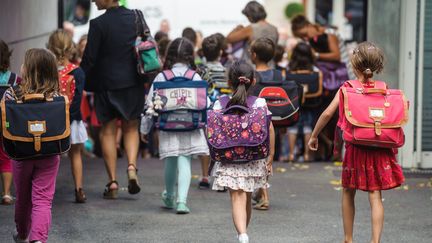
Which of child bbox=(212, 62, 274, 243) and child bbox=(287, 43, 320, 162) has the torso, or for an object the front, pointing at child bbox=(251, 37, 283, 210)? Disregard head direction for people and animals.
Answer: child bbox=(212, 62, 274, 243)

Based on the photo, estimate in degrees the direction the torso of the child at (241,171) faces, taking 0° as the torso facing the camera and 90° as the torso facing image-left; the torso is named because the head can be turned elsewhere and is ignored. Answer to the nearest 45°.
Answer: approximately 180°

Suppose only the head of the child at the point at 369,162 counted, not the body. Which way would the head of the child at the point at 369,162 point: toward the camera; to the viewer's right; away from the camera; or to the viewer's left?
away from the camera

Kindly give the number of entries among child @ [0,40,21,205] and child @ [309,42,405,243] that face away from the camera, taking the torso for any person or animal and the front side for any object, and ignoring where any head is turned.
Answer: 2

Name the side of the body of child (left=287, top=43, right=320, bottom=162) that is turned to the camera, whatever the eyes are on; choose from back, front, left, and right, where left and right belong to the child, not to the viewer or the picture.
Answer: back

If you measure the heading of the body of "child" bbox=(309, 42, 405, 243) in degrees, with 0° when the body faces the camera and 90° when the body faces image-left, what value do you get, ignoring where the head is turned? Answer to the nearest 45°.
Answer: approximately 180°

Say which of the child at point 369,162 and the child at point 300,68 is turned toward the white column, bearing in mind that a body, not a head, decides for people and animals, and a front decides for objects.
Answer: the child at point 369,162

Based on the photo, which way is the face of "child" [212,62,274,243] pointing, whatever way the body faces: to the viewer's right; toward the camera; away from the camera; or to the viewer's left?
away from the camera

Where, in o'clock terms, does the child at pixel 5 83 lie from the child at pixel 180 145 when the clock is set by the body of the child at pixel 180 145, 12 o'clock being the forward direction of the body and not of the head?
the child at pixel 5 83 is roughly at 9 o'clock from the child at pixel 180 145.

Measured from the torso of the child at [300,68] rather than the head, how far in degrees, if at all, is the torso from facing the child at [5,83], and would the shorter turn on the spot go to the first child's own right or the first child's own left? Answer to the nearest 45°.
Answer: approximately 135° to the first child's own left

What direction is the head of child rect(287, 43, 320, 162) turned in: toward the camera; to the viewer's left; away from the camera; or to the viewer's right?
away from the camera
